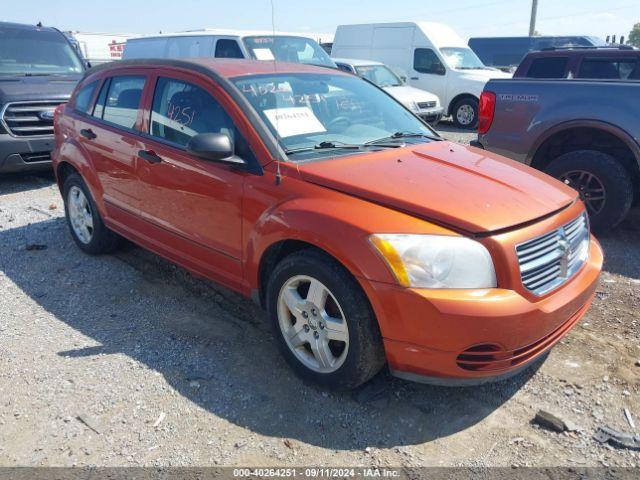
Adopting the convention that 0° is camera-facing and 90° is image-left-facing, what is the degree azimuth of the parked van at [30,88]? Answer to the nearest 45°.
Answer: approximately 0°

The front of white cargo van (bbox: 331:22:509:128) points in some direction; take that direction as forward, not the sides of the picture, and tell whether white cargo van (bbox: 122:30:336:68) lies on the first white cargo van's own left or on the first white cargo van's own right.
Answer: on the first white cargo van's own right

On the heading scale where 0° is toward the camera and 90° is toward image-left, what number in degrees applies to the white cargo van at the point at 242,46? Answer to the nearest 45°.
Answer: approximately 315°

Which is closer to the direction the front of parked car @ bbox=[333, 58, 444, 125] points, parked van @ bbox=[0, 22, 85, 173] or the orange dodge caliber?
the orange dodge caliber

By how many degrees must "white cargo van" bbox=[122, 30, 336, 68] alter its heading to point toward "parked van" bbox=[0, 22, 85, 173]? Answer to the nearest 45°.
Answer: approximately 90° to its right

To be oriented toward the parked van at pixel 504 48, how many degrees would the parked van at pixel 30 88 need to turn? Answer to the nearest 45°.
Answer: approximately 135° to its left

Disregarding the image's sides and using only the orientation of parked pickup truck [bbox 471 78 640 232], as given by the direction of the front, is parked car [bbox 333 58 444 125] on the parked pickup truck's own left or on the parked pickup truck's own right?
on the parked pickup truck's own left

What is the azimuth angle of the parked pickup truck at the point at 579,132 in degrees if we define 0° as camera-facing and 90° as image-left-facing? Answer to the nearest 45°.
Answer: approximately 270°
